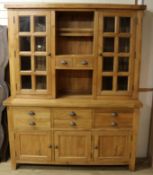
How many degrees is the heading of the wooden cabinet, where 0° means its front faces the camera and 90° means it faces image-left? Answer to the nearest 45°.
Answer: approximately 0°
